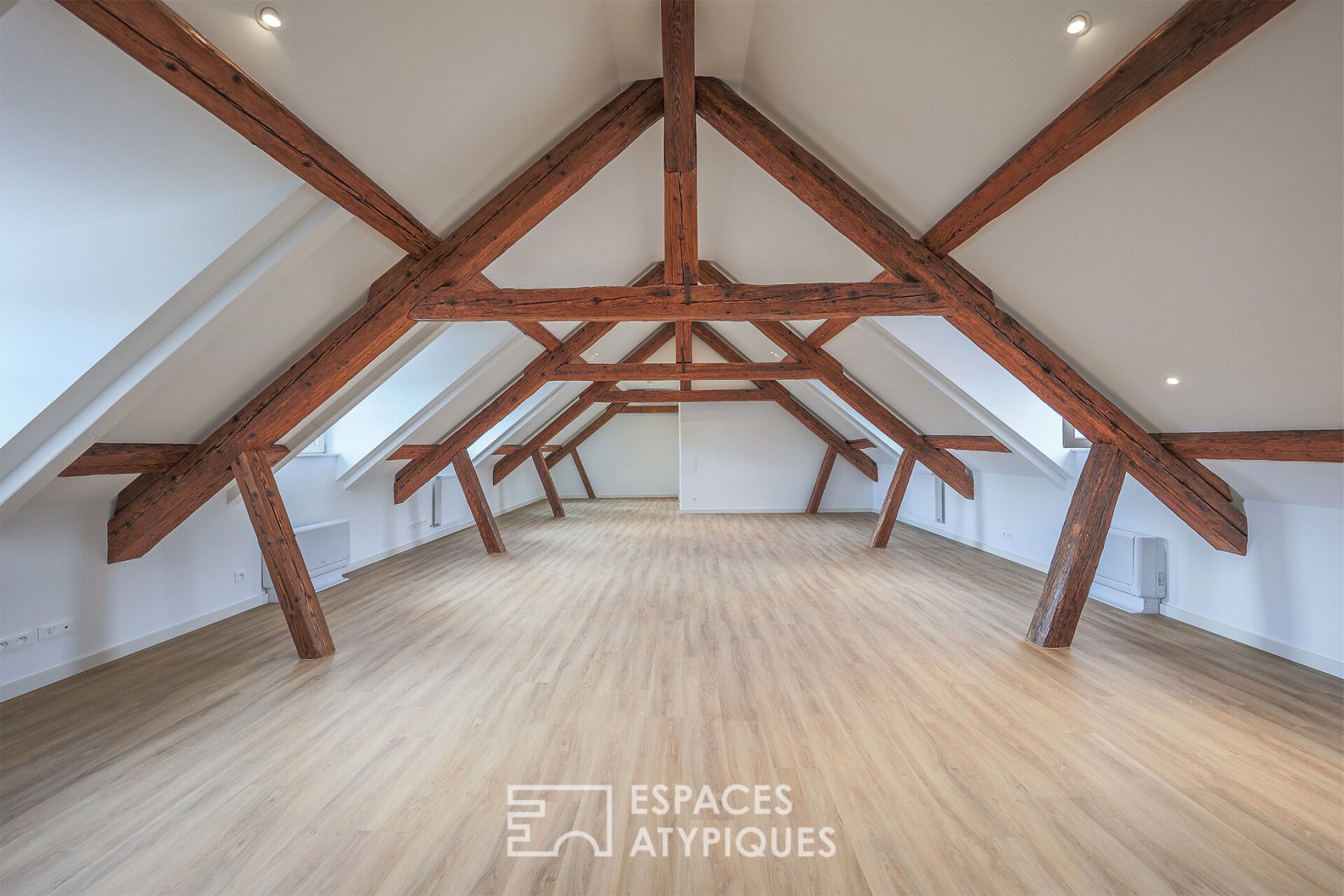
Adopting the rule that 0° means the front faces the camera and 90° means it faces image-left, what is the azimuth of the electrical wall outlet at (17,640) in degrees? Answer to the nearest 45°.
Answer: approximately 315°

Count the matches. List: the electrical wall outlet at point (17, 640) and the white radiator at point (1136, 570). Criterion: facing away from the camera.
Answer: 0

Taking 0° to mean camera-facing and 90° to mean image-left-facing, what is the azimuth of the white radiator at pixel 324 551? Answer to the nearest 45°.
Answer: approximately 315°

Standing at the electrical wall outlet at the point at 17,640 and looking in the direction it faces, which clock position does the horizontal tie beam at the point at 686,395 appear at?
The horizontal tie beam is roughly at 10 o'clock from the electrical wall outlet.

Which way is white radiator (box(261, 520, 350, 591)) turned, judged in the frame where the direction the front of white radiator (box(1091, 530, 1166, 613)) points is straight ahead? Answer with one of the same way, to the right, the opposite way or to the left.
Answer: the opposite way

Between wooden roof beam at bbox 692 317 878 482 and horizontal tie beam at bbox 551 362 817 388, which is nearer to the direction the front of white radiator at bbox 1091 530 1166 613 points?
the horizontal tie beam

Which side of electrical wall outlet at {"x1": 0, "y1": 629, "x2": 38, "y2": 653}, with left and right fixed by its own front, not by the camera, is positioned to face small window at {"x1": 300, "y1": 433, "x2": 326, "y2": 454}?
left

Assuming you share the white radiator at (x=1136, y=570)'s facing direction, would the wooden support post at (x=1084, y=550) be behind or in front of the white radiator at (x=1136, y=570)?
in front

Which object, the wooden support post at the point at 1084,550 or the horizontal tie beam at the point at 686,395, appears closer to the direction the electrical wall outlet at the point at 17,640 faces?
the wooden support post

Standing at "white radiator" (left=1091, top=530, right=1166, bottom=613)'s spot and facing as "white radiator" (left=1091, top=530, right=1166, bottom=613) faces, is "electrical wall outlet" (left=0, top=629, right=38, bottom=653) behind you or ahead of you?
ahead

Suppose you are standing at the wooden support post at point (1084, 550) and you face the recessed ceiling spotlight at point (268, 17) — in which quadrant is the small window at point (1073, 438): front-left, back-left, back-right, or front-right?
back-right

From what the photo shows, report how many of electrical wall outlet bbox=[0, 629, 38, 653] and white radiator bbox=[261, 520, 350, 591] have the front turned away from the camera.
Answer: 0
